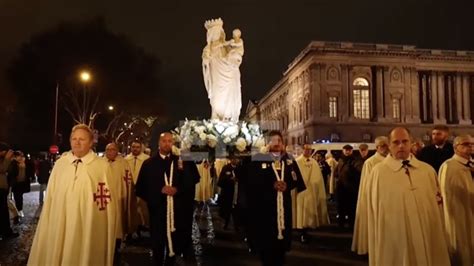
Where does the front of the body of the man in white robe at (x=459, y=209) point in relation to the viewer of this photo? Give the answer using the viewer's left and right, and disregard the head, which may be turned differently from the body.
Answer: facing the viewer and to the right of the viewer

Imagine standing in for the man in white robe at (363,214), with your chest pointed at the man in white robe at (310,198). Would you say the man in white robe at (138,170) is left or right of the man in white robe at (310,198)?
left

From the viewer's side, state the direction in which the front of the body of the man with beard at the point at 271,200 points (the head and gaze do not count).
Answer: toward the camera

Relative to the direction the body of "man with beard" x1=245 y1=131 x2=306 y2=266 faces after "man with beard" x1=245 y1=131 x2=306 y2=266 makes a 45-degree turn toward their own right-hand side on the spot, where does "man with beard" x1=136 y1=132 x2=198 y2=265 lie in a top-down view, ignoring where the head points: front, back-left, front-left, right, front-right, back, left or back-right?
front-right

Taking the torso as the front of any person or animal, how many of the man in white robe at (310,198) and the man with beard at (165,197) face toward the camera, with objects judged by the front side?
2

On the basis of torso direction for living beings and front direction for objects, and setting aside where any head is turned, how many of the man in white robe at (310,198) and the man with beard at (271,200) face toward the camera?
2

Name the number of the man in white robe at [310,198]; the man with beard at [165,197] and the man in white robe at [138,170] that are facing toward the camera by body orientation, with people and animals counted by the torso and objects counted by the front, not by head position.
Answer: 3

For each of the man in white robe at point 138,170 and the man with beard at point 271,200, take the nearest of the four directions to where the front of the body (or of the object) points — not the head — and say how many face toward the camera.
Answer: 2

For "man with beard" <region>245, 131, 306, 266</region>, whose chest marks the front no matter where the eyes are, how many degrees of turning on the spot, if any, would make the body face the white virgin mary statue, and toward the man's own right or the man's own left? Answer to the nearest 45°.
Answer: approximately 180°

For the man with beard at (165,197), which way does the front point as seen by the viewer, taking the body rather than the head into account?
toward the camera

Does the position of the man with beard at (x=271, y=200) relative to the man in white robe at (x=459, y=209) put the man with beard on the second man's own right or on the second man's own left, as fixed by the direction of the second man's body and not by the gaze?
on the second man's own right

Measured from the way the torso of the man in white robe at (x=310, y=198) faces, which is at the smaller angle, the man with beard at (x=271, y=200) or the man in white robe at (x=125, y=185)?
the man with beard
